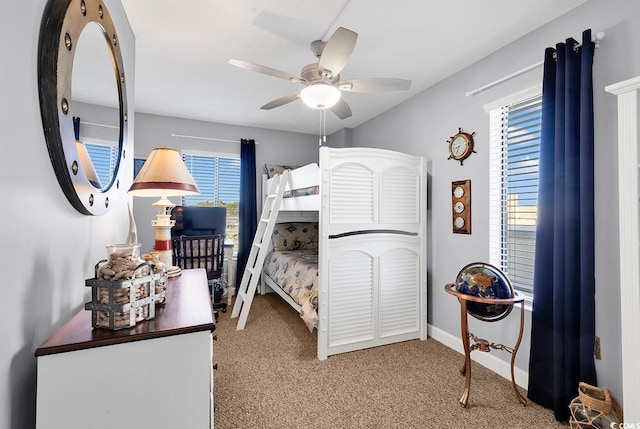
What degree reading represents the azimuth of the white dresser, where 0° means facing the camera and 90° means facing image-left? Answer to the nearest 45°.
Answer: approximately 270°

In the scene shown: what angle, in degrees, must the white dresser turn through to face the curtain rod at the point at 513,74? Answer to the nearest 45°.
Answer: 0° — it already faces it

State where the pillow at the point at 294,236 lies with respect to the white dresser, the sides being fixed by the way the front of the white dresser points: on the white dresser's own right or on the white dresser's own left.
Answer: on the white dresser's own left

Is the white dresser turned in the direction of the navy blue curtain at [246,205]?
no

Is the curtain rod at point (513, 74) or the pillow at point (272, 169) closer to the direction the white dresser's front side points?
the curtain rod

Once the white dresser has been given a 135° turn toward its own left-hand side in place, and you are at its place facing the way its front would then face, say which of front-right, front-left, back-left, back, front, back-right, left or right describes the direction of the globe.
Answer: back-right

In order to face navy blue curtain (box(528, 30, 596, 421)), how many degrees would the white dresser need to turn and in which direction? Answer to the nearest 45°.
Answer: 0° — it already faces it

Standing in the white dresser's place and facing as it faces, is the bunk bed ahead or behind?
ahead

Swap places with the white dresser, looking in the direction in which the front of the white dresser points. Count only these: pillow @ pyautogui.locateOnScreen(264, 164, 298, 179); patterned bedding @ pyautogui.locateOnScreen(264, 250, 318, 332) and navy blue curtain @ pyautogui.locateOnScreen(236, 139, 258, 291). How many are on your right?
0

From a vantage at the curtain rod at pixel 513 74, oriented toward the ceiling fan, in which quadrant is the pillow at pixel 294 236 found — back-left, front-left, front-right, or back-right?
front-right

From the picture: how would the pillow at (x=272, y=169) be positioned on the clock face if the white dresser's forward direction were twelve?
The pillow is roughly at 10 o'clock from the white dresser.

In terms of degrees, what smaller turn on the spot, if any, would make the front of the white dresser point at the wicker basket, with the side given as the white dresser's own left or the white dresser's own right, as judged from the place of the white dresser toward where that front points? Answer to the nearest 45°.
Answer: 0° — it already faces it

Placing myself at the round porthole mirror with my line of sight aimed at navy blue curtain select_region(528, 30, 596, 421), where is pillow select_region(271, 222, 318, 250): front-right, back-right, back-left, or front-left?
front-left
